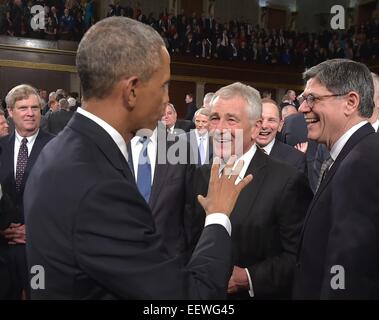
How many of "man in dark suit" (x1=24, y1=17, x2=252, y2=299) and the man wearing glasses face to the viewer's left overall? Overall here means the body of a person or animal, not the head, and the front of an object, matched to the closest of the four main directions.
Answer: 1

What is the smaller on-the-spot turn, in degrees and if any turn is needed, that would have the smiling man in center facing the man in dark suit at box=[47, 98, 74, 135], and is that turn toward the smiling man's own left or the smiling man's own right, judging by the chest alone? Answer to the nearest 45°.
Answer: approximately 90° to the smiling man's own right

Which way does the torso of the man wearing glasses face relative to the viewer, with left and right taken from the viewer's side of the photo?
facing to the left of the viewer

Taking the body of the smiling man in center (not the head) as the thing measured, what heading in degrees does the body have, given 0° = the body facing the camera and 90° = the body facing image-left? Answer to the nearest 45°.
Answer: approximately 45°

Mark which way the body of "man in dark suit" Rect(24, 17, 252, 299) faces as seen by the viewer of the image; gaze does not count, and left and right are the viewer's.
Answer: facing away from the viewer and to the right of the viewer

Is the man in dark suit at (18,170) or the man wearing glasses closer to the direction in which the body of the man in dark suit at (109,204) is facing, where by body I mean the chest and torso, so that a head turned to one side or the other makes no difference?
the man wearing glasses

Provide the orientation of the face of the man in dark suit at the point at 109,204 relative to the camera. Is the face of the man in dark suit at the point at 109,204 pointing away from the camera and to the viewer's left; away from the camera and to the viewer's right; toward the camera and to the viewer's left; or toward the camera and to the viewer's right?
away from the camera and to the viewer's right

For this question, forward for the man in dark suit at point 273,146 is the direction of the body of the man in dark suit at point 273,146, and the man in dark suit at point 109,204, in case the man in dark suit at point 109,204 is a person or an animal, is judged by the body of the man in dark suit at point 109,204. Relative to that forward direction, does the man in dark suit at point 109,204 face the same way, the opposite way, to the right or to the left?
the opposite way

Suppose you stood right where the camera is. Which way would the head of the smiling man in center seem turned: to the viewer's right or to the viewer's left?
to the viewer's left
